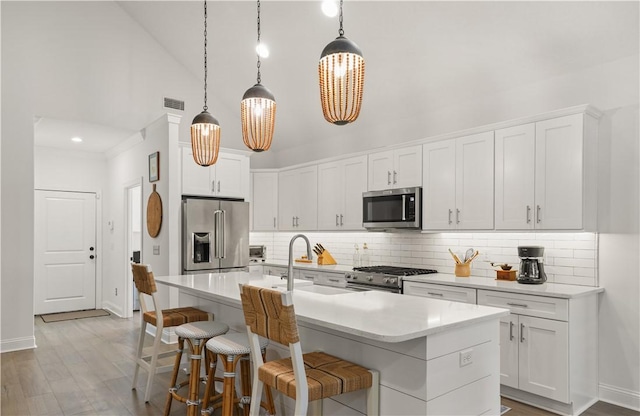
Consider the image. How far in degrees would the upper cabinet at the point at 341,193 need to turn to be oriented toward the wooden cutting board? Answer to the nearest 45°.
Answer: approximately 45° to its right

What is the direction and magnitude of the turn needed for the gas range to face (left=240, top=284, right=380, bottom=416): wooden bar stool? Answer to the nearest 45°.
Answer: approximately 45° to its left

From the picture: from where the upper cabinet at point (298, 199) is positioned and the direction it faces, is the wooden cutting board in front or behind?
in front

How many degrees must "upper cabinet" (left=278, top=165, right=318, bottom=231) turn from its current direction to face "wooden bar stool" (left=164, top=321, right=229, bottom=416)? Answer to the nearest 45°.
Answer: approximately 45° to its left

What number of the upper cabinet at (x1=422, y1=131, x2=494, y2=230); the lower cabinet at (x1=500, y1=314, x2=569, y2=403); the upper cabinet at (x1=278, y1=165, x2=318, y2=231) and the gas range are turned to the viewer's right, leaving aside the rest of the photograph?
0

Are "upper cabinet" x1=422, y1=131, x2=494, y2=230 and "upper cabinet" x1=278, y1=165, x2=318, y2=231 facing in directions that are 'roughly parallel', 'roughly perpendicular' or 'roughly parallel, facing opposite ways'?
roughly parallel

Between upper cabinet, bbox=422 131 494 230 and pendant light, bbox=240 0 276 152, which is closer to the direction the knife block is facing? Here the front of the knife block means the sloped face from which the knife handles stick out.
the pendant light

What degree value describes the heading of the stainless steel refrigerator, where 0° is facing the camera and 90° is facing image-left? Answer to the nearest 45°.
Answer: approximately 315°

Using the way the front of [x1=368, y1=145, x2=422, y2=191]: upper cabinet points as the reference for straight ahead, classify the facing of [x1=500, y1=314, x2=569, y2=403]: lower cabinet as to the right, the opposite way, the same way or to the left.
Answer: the same way

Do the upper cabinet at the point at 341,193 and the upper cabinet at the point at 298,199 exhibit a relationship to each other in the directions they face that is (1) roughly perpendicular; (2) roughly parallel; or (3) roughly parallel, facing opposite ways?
roughly parallel

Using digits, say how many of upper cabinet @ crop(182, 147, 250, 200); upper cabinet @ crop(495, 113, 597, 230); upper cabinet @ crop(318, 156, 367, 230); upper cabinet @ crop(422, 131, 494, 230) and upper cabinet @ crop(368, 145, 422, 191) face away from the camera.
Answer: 0
